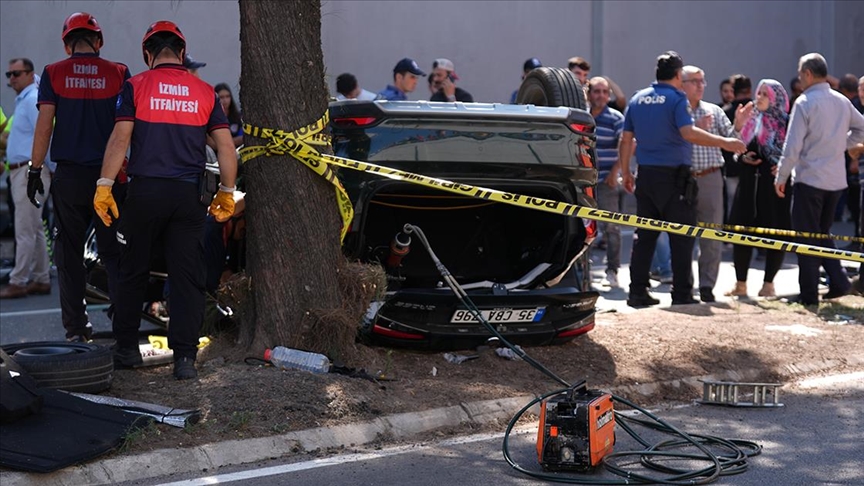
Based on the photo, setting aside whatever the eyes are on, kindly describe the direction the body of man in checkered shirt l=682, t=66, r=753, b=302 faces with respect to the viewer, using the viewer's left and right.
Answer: facing the viewer and to the right of the viewer

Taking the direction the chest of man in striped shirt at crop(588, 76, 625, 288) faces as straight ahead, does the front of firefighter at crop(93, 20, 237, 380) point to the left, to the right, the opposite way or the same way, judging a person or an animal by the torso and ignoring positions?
the opposite way

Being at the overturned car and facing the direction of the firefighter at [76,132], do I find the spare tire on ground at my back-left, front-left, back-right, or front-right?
front-left

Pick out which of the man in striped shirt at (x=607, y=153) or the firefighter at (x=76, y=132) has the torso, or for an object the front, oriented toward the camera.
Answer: the man in striped shirt

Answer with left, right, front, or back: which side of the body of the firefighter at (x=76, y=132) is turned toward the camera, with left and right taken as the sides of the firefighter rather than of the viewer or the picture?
back

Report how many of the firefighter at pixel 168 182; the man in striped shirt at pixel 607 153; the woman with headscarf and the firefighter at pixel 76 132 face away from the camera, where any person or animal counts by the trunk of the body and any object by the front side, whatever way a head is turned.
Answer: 2

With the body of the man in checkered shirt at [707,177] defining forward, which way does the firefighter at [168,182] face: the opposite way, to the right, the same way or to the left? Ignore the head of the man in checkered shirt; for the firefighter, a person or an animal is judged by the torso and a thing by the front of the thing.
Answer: the opposite way

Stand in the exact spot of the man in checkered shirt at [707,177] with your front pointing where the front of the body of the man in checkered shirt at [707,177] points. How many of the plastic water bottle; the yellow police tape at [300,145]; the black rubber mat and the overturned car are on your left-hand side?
0

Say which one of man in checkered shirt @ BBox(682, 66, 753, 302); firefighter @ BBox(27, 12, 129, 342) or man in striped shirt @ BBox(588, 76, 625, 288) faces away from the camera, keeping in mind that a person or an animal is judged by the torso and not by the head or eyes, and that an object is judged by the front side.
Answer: the firefighter

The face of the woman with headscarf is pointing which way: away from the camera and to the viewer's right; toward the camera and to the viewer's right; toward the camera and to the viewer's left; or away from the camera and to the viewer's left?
toward the camera and to the viewer's left

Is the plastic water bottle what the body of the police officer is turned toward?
no

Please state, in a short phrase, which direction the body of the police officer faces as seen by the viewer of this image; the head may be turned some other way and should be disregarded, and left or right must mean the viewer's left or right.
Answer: facing away from the viewer and to the right of the viewer

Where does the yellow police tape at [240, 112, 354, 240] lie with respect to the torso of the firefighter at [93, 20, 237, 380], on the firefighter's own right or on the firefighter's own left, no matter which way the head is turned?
on the firefighter's own right

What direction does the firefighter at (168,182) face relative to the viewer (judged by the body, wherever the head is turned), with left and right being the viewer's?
facing away from the viewer

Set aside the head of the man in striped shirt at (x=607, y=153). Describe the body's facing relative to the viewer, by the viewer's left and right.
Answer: facing the viewer

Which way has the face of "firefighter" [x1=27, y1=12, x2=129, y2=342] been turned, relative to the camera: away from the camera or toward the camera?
away from the camera
